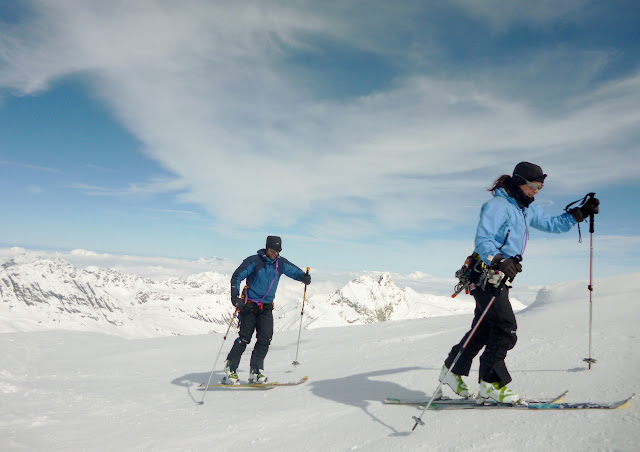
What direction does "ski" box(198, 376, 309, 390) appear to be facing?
to the viewer's right

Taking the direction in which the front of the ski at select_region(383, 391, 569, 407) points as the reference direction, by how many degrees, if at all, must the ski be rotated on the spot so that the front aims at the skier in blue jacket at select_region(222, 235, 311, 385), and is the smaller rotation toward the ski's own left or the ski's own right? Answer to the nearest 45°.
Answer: approximately 135° to the ski's own left

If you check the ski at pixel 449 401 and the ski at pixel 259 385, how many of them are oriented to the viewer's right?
2

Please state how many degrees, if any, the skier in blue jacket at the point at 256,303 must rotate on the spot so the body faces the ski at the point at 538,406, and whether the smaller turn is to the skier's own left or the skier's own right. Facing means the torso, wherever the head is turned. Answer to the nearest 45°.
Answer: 0° — they already face it

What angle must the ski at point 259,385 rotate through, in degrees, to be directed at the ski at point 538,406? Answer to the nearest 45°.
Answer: approximately 45° to its right

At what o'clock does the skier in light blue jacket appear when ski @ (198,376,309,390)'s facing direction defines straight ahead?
The skier in light blue jacket is roughly at 2 o'clock from the ski.

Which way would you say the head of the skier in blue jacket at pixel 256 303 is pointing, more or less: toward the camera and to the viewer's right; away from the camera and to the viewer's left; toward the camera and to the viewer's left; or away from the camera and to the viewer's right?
toward the camera and to the viewer's right

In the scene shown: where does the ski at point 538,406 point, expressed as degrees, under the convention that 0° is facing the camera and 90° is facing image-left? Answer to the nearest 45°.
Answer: approximately 270°

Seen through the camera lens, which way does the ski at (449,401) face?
facing to the right of the viewer
